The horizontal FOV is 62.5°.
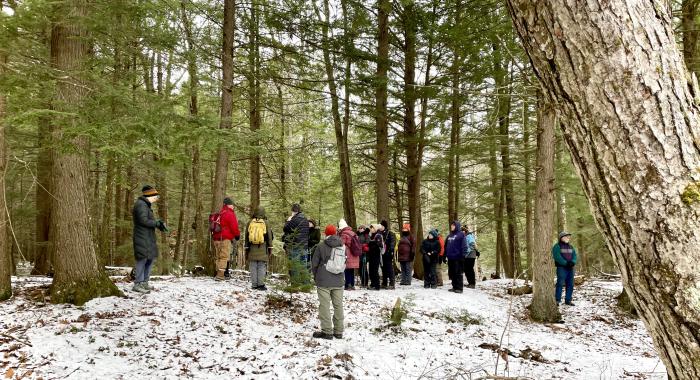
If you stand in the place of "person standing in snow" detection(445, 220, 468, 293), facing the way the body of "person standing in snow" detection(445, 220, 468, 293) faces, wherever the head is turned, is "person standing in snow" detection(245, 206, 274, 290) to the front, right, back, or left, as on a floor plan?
front

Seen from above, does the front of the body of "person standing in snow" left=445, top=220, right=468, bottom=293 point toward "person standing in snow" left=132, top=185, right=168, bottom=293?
yes

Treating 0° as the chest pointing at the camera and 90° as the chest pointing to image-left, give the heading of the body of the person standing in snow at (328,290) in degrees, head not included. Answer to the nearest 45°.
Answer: approximately 135°

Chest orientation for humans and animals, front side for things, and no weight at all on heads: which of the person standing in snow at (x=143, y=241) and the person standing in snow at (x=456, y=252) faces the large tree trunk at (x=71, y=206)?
the person standing in snow at (x=456, y=252)

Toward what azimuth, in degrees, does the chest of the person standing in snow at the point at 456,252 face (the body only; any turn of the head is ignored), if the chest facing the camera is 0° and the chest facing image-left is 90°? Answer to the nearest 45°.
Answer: approximately 45°

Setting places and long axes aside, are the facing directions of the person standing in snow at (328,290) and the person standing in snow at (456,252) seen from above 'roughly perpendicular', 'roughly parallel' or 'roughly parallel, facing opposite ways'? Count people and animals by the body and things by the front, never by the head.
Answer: roughly perpendicular

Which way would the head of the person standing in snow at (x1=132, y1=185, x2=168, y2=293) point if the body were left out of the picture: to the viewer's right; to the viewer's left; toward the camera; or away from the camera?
to the viewer's right

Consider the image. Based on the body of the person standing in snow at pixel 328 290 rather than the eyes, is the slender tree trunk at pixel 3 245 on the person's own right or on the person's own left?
on the person's own left

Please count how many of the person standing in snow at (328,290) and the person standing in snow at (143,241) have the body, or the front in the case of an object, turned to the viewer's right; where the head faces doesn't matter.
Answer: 1

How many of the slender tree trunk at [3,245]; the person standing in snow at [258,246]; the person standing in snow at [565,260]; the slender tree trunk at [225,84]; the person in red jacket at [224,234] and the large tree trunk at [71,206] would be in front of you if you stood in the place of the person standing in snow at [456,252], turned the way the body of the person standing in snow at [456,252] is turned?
5

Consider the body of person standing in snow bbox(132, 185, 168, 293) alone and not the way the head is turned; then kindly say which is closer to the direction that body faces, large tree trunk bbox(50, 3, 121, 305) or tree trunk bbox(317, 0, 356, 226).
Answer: the tree trunk

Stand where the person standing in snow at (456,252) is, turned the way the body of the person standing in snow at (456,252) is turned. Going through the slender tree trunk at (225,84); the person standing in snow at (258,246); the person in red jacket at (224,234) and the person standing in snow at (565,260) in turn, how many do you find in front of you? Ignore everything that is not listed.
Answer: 3

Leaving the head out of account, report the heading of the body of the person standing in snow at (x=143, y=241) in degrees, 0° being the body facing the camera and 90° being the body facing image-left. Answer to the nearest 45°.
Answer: approximately 270°

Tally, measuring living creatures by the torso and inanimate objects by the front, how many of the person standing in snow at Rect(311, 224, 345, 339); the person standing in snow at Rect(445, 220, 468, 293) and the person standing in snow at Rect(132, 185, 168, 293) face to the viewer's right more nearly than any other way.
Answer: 1

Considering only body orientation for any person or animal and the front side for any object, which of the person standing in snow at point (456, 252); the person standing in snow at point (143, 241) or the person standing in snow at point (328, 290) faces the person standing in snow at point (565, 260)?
the person standing in snow at point (143, 241)

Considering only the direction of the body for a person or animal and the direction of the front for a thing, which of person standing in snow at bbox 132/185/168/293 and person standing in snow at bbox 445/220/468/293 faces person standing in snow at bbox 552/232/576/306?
person standing in snow at bbox 132/185/168/293
